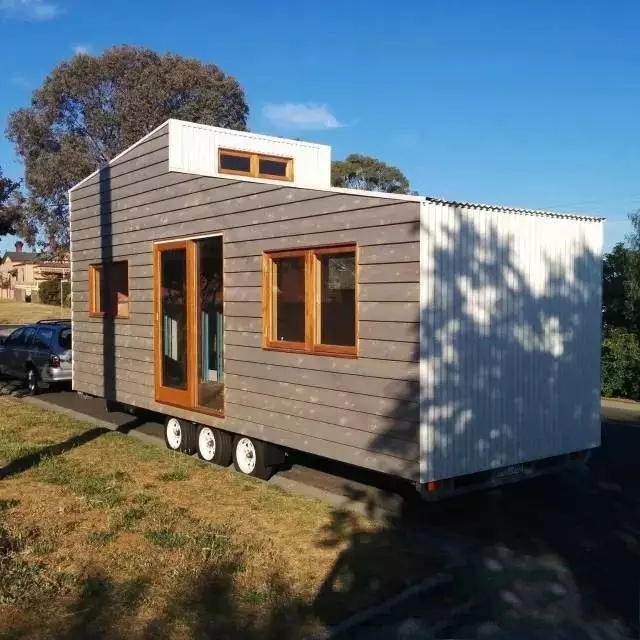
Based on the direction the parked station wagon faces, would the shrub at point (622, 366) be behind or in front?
behind

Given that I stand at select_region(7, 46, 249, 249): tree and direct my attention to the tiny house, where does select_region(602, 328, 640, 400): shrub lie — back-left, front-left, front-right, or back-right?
front-left

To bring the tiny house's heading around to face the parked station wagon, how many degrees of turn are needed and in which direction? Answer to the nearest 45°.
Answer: approximately 90° to its right

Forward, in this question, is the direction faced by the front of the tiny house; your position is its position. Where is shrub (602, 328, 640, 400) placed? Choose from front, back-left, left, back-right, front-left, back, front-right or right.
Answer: back

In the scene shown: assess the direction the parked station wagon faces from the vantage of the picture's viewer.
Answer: facing away from the viewer and to the left of the viewer

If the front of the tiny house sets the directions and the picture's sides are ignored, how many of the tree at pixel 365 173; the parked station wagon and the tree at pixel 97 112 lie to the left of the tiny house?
0

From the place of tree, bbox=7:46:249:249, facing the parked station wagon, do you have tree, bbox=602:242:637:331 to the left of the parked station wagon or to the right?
left

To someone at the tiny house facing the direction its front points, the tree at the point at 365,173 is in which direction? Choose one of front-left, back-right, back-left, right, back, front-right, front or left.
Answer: back-right

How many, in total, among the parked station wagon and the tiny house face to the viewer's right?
0

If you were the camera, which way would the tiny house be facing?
facing the viewer and to the left of the viewer

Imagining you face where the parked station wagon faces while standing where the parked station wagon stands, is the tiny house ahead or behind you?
behind

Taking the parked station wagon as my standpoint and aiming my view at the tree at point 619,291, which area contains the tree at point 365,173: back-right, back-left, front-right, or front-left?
front-left
